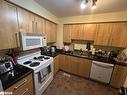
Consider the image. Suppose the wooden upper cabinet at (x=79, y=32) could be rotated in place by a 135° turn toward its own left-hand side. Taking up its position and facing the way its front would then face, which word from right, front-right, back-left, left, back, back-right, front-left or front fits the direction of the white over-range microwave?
back

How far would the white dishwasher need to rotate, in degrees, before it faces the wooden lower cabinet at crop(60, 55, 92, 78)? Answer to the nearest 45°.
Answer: approximately 90° to its right

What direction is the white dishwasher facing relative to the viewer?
toward the camera

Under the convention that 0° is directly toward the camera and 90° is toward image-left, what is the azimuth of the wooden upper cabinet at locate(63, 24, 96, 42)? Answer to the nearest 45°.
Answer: approximately 0°

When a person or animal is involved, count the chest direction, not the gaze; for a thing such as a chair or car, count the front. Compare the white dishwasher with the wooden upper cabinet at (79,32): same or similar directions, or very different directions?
same or similar directions

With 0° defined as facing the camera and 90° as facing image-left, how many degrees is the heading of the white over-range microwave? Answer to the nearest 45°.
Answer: approximately 315°

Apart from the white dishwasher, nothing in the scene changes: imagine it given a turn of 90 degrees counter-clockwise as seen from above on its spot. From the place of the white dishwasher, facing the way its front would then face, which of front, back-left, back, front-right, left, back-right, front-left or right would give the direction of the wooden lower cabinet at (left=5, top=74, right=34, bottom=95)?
back-right

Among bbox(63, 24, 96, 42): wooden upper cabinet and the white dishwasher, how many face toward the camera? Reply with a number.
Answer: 2

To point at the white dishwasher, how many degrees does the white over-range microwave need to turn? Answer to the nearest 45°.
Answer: approximately 45° to its left
